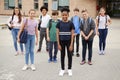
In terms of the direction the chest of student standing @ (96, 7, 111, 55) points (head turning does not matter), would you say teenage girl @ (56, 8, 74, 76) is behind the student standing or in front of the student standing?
in front

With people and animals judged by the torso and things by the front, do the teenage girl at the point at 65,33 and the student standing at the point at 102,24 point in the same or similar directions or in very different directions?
same or similar directions

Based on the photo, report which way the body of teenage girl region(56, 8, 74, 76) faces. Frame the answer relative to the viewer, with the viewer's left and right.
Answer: facing the viewer

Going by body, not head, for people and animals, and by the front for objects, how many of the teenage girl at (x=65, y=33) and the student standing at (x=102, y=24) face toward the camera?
2

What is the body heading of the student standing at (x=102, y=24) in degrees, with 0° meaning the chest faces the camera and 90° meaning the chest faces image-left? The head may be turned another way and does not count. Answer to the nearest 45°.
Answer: approximately 0°

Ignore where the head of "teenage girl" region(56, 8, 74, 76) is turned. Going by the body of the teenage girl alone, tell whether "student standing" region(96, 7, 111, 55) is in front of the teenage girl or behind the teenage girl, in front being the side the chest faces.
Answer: behind
